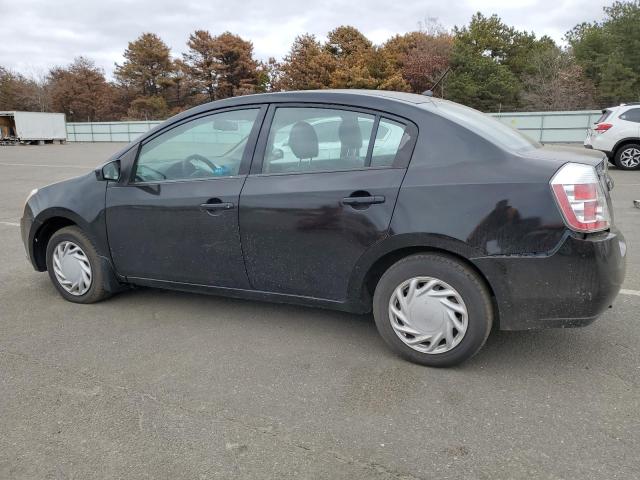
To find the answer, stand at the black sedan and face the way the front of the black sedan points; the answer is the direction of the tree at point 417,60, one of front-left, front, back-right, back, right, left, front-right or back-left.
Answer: front-right

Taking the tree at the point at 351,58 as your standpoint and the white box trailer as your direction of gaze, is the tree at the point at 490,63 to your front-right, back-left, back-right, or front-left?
back-left

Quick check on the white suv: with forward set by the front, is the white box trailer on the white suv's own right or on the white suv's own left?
on the white suv's own left

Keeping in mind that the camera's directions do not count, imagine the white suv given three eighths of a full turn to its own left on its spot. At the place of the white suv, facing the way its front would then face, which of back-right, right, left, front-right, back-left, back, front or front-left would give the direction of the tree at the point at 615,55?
right

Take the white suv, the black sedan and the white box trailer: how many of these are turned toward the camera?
0

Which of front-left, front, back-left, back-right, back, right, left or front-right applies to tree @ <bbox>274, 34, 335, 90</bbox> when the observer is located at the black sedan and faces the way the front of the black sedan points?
front-right

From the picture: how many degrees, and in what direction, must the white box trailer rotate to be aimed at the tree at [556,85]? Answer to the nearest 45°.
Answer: approximately 90° to its right

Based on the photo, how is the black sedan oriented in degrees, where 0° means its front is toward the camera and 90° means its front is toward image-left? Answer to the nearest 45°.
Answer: approximately 135°

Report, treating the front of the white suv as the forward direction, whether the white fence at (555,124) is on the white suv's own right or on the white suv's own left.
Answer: on the white suv's own left

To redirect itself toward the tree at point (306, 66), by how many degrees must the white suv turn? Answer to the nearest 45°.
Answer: approximately 90° to its left

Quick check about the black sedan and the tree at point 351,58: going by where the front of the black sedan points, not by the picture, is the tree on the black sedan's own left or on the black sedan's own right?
on the black sedan's own right
